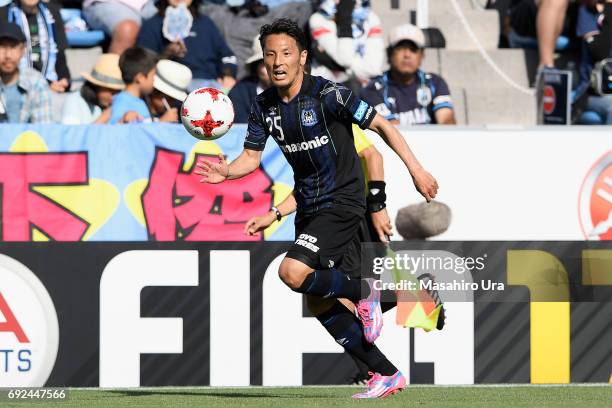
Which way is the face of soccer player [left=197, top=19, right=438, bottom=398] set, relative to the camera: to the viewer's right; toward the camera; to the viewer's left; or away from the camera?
toward the camera

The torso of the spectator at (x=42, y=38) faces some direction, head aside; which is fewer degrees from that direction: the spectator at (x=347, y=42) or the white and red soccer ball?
the white and red soccer ball

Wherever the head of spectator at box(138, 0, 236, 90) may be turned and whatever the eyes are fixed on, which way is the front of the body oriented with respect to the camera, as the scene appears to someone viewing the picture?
toward the camera

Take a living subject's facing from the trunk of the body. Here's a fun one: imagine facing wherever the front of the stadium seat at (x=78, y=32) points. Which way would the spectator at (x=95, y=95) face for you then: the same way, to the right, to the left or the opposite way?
the same way

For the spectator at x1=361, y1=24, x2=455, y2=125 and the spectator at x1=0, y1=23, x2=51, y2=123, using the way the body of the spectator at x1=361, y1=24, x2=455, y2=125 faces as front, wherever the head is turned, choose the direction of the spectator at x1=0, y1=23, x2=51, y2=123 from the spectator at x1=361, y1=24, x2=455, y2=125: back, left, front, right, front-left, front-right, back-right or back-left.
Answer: right

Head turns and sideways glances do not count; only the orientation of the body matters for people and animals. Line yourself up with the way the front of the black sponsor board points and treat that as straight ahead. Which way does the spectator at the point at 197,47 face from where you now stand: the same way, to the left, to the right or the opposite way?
the same way

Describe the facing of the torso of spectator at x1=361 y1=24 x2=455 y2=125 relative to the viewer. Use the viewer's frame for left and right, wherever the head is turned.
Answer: facing the viewer

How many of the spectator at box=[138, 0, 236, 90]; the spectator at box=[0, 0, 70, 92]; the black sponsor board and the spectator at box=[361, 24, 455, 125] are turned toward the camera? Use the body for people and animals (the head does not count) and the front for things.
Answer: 4

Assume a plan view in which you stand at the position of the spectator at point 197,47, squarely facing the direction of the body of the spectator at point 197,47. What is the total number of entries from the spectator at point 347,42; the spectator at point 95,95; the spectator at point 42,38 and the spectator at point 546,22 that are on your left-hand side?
2

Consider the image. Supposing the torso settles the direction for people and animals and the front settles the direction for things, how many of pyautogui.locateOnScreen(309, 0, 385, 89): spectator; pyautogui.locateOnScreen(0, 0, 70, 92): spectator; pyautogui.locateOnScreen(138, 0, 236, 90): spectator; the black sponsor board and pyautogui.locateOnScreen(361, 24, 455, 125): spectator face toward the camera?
5

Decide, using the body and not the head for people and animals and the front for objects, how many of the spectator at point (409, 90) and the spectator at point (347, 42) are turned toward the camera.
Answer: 2

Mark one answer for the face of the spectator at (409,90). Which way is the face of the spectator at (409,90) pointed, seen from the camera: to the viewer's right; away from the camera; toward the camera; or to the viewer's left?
toward the camera

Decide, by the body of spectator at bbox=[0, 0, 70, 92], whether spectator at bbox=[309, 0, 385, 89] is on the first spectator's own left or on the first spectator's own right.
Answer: on the first spectator's own left

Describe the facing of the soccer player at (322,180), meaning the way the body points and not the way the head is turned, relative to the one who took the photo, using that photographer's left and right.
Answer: facing the viewer and to the left of the viewer

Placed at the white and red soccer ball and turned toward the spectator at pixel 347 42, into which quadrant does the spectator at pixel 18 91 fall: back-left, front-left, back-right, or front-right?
front-left

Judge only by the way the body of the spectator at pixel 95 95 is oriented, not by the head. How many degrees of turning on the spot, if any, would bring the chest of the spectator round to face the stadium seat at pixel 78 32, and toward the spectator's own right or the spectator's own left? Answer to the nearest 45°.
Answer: approximately 135° to the spectator's own left

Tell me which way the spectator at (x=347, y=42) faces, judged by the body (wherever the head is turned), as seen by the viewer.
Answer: toward the camera
